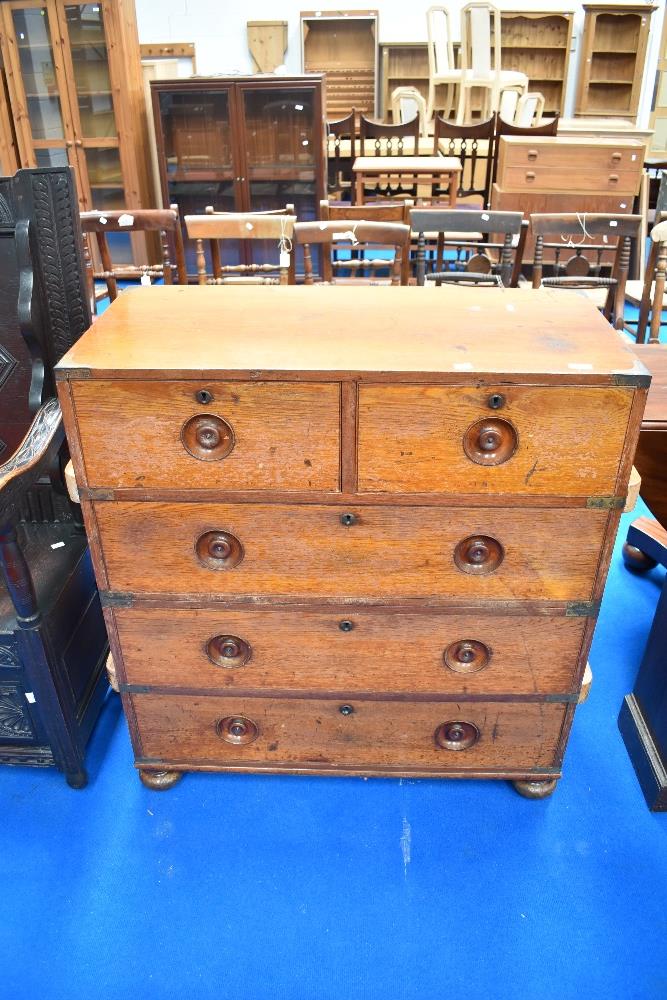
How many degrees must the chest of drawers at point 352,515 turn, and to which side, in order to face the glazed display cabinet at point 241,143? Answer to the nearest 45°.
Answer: approximately 180°

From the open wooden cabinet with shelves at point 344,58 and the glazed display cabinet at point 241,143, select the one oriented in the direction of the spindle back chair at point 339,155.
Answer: the open wooden cabinet with shelves

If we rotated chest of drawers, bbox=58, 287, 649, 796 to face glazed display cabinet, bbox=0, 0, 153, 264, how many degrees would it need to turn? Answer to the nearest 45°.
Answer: approximately 135° to its right

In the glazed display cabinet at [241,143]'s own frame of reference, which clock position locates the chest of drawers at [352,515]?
The chest of drawers is roughly at 12 o'clock from the glazed display cabinet.

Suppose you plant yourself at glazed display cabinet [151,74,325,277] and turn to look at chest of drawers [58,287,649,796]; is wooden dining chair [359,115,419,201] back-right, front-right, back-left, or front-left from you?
back-left

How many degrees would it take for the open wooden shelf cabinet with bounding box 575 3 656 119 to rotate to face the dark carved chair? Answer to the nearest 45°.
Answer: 0° — it already faces it

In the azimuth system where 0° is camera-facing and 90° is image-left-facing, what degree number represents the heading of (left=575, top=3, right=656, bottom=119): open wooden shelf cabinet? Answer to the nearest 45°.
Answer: approximately 0°

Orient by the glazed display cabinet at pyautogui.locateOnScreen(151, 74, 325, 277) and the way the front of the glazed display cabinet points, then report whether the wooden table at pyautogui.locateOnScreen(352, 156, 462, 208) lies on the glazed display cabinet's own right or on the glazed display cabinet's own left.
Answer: on the glazed display cabinet's own left

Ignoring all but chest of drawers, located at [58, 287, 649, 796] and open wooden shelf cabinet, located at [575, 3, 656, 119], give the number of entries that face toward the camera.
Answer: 2

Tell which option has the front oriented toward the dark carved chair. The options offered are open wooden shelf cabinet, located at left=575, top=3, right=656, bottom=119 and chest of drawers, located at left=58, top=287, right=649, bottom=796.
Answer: the open wooden shelf cabinet

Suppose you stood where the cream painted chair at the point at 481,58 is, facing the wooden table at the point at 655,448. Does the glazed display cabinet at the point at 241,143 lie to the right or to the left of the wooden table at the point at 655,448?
right
